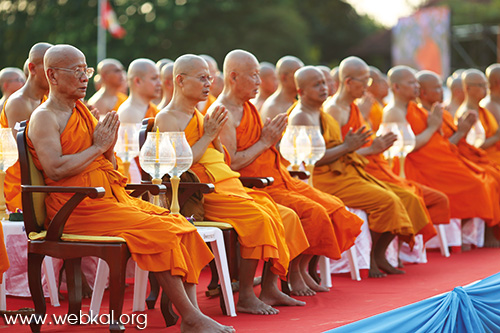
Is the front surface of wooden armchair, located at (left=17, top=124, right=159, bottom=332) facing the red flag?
no

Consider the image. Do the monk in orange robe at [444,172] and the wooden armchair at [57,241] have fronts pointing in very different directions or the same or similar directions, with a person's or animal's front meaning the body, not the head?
same or similar directions

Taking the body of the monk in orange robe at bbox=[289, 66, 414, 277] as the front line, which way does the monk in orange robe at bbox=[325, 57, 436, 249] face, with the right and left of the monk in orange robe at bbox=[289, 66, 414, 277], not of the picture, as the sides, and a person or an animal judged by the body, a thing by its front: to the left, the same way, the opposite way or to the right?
the same way

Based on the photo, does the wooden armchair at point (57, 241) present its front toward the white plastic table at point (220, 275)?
no

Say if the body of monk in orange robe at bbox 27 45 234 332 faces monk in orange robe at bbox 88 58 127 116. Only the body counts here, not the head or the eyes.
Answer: no

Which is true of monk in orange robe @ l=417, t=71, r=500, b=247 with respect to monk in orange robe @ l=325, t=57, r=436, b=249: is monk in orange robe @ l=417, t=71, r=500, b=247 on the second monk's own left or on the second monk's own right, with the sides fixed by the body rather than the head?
on the second monk's own left

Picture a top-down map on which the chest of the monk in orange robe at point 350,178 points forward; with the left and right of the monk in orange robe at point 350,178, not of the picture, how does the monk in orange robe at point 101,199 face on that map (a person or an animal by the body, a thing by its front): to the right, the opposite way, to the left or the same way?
the same way
